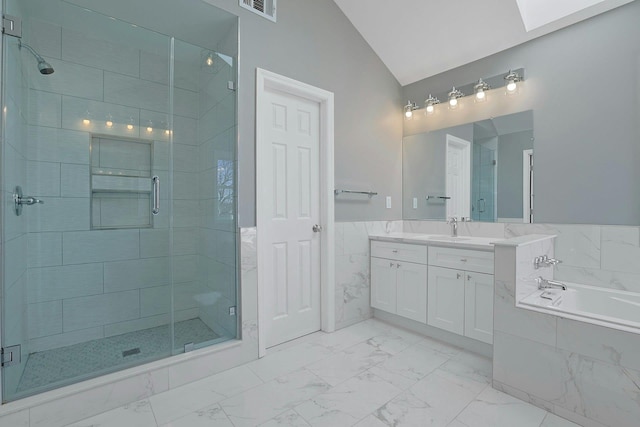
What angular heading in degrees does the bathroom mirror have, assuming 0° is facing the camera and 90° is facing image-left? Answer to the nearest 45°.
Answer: approximately 45°

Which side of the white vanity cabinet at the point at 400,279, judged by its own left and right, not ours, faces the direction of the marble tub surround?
left
